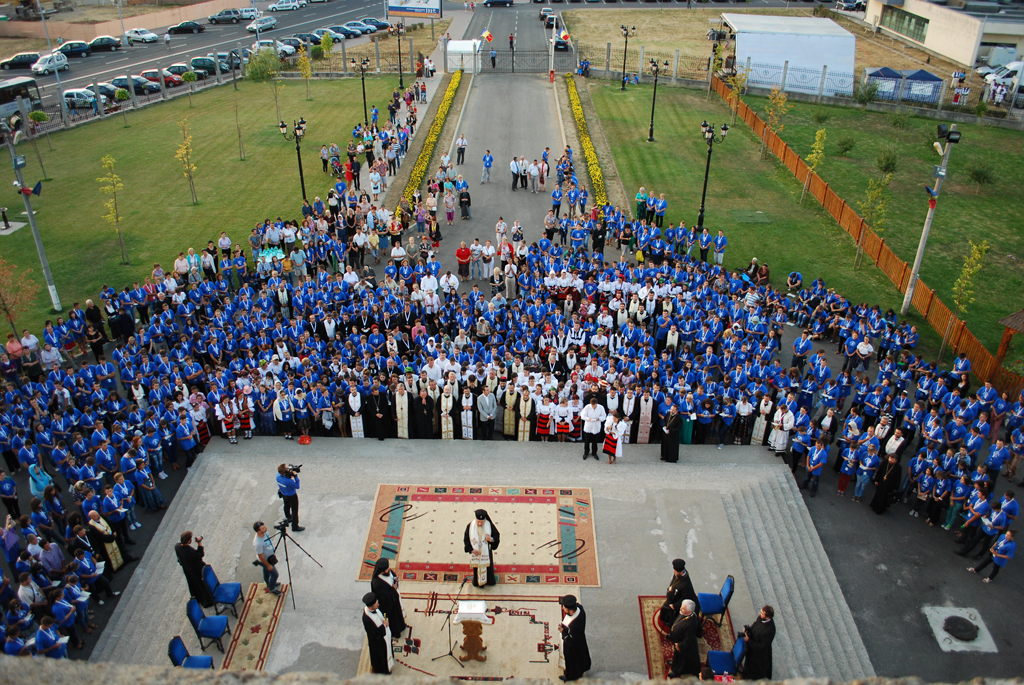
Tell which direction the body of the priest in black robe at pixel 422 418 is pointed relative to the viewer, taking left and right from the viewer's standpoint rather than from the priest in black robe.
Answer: facing the viewer

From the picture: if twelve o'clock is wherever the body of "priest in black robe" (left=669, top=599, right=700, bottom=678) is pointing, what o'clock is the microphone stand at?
The microphone stand is roughly at 12 o'clock from the priest in black robe.

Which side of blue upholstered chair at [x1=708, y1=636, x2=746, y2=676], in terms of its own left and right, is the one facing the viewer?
left

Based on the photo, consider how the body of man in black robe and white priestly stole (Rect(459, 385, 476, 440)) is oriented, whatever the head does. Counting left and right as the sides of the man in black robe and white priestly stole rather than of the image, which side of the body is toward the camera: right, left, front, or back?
front

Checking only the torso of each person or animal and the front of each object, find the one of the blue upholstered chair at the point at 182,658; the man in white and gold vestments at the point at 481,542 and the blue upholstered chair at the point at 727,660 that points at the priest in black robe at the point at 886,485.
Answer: the blue upholstered chair at the point at 182,658

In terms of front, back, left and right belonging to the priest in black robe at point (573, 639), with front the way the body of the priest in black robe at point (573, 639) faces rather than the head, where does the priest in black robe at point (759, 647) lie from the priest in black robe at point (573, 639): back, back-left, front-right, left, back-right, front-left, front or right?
back

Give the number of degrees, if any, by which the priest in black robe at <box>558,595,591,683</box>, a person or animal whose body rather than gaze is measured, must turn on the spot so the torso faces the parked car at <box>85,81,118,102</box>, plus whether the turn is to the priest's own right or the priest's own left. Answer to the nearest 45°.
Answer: approximately 45° to the priest's own right

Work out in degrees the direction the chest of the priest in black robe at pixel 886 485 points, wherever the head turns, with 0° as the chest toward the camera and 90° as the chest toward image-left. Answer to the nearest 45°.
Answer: approximately 45°

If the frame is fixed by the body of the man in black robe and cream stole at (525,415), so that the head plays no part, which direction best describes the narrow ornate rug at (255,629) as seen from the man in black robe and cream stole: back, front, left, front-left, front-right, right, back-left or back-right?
front-right

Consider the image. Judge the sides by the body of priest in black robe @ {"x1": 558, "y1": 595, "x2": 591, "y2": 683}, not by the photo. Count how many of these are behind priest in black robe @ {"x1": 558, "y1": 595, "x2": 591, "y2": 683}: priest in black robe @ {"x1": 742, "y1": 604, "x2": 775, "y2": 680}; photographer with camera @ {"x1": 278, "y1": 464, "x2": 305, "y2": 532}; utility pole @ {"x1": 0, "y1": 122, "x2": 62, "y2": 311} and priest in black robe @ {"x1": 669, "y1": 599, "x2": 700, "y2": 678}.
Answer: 2

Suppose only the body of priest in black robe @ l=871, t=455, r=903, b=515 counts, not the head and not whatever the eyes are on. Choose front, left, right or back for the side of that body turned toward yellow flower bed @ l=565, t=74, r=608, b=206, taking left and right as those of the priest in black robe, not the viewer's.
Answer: right

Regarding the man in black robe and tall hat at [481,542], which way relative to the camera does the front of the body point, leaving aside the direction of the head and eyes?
toward the camera

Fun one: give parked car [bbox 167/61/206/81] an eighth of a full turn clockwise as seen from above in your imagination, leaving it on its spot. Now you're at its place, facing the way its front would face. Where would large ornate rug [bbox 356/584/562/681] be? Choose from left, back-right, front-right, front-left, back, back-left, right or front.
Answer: front-right

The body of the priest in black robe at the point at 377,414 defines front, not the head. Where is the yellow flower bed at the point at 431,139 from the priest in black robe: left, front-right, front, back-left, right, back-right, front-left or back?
back

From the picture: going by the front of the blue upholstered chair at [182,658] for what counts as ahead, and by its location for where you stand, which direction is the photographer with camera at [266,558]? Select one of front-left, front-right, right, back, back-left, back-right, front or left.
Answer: front-left

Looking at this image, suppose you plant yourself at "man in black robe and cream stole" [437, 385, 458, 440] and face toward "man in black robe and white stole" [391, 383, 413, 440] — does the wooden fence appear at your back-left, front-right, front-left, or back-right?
back-right

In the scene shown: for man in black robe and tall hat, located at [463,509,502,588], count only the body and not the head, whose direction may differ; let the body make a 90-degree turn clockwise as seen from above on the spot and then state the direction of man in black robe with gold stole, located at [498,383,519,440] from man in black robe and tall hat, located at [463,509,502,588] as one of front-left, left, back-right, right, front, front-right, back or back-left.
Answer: right
